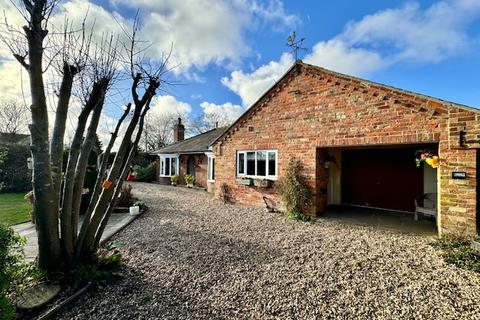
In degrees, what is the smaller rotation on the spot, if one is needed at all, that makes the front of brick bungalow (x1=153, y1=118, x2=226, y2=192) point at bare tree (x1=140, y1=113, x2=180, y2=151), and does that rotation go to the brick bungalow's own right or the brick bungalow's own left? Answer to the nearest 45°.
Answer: approximately 135° to the brick bungalow's own right

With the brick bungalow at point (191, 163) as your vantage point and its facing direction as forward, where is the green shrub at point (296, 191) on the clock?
The green shrub is roughly at 10 o'clock from the brick bungalow.

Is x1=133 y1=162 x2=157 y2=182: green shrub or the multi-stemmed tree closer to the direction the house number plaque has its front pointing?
the multi-stemmed tree

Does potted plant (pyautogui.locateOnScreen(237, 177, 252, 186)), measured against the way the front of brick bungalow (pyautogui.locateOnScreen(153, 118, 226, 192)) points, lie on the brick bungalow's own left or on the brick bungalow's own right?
on the brick bungalow's own left

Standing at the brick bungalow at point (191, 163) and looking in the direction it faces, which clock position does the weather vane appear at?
The weather vane is roughly at 10 o'clock from the brick bungalow.

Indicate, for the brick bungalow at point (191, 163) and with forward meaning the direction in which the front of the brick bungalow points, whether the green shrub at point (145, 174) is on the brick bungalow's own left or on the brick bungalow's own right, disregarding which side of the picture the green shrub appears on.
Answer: on the brick bungalow's own right

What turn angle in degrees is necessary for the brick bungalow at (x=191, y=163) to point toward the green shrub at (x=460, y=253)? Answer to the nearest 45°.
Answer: approximately 45° to its left

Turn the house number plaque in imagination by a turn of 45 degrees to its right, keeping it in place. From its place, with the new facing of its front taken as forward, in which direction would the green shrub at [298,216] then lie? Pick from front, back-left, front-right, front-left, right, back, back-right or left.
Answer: front-right

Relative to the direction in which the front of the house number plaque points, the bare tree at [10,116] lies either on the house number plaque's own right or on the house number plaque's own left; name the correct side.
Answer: on the house number plaque's own right

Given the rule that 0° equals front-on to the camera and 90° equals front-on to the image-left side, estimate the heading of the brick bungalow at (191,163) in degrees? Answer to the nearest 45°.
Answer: approximately 45°

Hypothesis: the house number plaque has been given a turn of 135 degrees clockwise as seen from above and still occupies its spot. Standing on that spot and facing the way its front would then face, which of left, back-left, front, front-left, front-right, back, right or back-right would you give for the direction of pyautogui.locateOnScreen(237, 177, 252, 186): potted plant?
front-left

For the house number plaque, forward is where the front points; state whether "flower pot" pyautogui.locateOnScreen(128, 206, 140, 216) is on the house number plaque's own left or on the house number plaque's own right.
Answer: on the house number plaque's own right

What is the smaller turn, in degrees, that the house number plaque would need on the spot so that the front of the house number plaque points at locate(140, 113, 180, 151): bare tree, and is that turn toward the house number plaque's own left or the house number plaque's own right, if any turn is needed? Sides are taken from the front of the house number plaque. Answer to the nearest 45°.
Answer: approximately 90° to the house number plaque's own right
